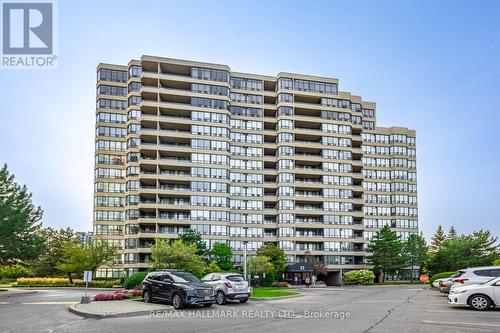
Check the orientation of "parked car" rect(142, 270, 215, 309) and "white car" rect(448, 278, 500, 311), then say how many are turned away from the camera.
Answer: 0

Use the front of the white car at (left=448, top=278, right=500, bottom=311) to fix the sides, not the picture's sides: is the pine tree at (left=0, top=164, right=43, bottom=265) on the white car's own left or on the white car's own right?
on the white car's own right

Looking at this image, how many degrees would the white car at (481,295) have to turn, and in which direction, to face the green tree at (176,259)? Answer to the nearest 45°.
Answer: approximately 90° to its right

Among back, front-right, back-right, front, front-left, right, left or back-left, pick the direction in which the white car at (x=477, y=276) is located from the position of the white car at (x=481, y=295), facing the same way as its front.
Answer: back-right

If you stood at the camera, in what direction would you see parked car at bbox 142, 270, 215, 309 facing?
facing the viewer and to the right of the viewer

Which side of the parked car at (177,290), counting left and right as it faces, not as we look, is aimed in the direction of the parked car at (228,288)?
left

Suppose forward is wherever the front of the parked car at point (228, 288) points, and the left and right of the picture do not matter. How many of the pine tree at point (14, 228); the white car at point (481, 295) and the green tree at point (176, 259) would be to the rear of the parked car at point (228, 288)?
1

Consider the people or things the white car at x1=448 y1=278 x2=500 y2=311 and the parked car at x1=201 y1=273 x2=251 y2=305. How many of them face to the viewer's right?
0
